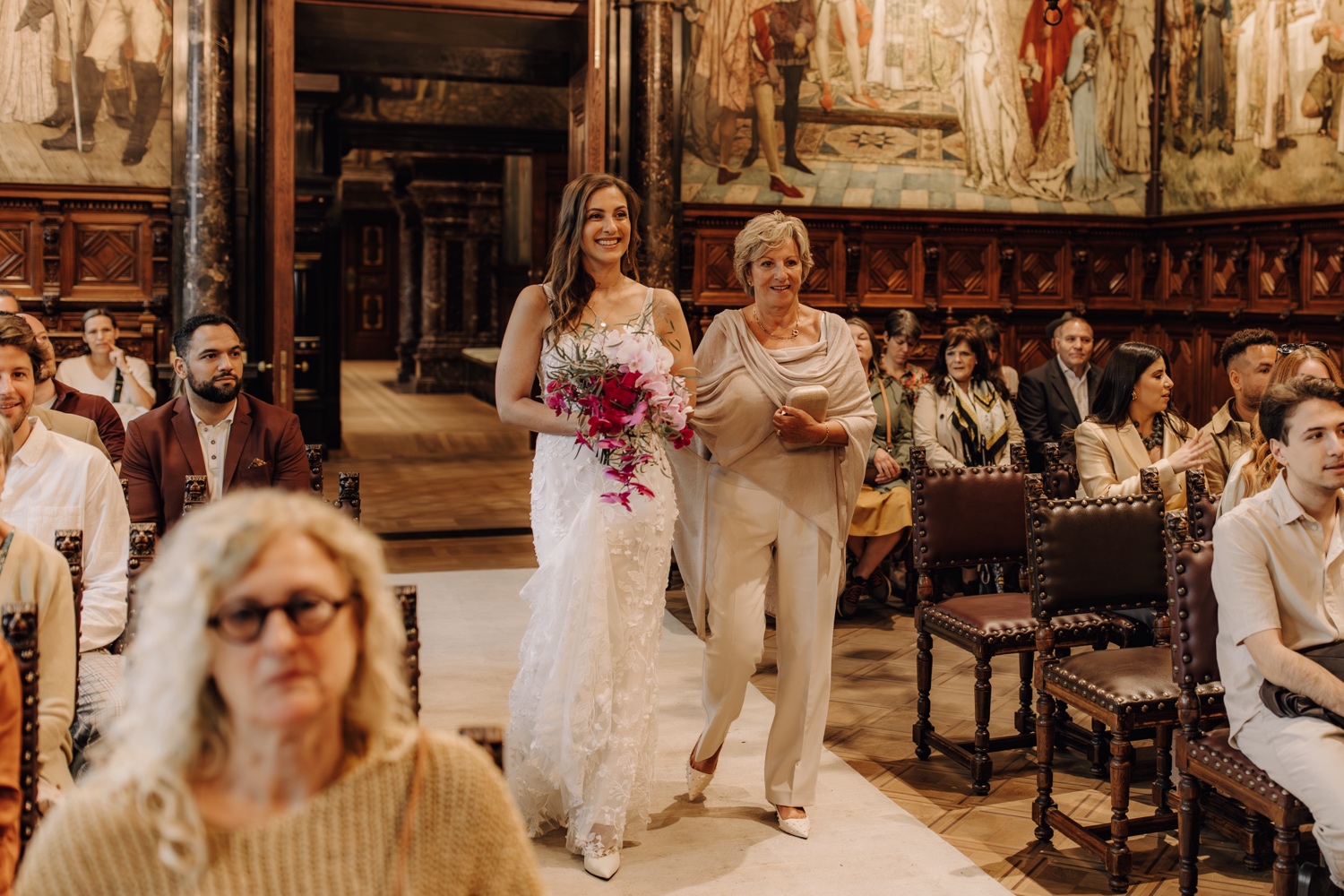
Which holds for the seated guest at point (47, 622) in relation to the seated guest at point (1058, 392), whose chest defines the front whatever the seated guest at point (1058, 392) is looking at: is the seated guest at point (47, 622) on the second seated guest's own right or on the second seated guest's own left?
on the second seated guest's own right

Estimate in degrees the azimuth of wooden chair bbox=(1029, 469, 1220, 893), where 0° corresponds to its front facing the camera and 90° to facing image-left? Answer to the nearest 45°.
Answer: approximately 315°

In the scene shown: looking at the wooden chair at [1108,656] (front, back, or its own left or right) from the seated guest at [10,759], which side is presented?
right

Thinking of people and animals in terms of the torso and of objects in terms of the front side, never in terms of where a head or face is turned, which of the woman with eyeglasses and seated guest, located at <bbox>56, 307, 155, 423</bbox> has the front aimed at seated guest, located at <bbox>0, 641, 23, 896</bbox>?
seated guest, located at <bbox>56, 307, 155, 423</bbox>
